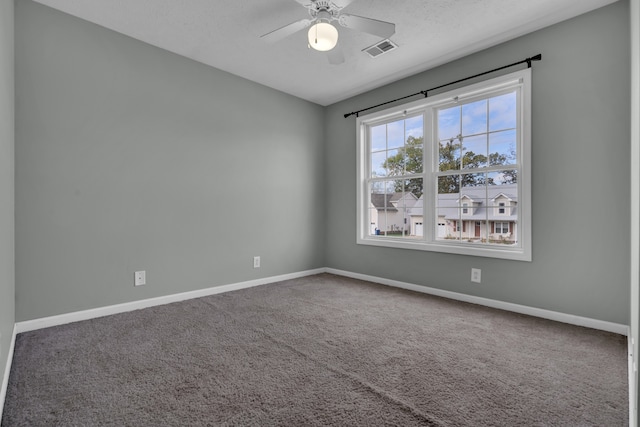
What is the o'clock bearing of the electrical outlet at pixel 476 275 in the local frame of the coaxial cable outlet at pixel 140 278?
the electrical outlet at pixel 476 275 is roughly at 10 o'clock from the coaxial cable outlet at pixel 140 278.

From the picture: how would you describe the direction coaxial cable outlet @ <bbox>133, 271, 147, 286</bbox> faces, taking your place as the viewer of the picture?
facing the viewer

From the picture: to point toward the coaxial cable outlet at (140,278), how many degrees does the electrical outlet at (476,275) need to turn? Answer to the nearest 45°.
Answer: approximately 45° to its right

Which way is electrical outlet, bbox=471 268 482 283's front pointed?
toward the camera

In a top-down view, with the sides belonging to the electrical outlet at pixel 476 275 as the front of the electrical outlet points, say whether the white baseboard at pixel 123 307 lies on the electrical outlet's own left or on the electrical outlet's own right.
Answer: on the electrical outlet's own right
